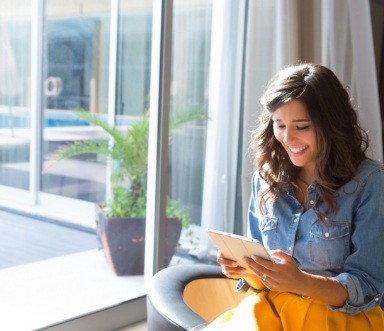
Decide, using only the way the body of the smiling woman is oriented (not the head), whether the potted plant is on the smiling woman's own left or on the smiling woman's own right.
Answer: on the smiling woman's own right

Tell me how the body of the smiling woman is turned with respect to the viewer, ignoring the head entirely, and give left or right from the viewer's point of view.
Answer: facing the viewer and to the left of the viewer

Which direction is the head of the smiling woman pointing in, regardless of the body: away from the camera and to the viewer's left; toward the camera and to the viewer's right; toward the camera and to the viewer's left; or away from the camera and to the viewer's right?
toward the camera and to the viewer's left
